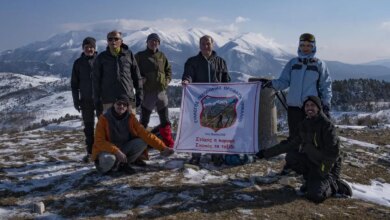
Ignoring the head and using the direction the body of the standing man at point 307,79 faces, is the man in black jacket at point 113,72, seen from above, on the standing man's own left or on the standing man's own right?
on the standing man's own right

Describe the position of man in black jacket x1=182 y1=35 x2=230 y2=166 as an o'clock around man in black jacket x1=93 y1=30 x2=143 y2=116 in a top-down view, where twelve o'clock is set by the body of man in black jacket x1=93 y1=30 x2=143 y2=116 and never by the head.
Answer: man in black jacket x1=182 y1=35 x2=230 y2=166 is roughly at 9 o'clock from man in black jacket x1=93 y1=30 x2=143 y2=116.

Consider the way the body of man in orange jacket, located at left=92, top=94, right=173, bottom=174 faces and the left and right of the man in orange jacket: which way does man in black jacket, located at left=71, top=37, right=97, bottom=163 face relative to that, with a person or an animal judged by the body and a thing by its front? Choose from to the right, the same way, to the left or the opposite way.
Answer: the same way

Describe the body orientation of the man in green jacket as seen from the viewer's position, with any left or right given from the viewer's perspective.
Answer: facing the viewer

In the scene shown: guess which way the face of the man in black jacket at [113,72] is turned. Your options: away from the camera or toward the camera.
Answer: toward the camera

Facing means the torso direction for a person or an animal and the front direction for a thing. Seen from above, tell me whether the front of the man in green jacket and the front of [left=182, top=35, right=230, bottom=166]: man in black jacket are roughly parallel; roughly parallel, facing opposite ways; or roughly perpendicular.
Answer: roughly parallel

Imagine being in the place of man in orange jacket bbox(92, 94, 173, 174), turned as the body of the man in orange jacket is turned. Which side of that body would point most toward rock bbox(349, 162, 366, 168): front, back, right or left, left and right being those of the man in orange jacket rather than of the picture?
left

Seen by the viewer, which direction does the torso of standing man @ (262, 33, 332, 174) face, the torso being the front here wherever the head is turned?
toward the camera

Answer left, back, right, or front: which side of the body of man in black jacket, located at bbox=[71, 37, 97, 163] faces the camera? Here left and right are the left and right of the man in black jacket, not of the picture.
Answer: front

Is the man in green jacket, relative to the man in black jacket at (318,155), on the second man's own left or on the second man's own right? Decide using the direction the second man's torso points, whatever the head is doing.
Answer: on the second man's own right

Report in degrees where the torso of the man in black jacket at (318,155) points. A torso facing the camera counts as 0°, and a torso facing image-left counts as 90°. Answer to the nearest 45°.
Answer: approximately 45°

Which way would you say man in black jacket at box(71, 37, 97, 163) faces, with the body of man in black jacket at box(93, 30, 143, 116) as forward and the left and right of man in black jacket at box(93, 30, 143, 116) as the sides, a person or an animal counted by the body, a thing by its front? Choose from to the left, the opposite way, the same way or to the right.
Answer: the same way

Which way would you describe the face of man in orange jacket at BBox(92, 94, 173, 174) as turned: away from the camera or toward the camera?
toward the camera

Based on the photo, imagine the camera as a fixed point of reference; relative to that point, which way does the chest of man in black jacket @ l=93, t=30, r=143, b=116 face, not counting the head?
toward the camera

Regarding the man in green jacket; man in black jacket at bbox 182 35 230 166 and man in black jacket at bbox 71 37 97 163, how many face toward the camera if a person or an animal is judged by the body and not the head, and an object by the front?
3

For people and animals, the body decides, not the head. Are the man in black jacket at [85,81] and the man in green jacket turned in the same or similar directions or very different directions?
same or similar directions
